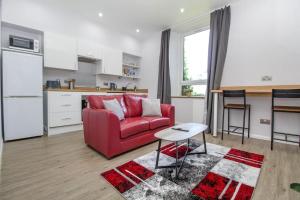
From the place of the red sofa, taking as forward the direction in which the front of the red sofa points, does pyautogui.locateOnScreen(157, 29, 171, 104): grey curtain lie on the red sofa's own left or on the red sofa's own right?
on the red sofa's own left

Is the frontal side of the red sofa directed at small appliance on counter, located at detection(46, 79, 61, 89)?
no

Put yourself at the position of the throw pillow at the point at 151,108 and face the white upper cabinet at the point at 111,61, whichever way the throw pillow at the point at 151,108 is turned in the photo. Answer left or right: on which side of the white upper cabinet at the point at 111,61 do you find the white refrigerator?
left

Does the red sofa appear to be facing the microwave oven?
no

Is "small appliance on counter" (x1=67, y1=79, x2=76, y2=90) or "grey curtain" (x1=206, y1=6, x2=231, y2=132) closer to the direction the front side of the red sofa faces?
the grey curtain

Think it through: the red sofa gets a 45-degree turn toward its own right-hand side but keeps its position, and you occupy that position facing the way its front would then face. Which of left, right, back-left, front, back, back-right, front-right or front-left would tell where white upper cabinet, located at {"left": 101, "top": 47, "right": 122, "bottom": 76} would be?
back

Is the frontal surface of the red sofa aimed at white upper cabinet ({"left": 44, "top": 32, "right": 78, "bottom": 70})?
no

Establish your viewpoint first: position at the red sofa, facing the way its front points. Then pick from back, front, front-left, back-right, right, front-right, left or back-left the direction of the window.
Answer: left

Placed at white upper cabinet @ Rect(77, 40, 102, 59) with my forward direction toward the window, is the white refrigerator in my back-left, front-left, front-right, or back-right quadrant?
back-right

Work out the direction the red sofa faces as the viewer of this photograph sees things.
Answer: facing the viewer and to the right of the viewer

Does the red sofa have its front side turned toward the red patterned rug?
yes

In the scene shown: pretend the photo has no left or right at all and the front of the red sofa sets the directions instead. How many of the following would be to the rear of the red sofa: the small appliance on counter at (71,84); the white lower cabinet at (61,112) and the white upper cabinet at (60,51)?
3

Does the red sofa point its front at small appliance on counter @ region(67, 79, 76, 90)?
no
